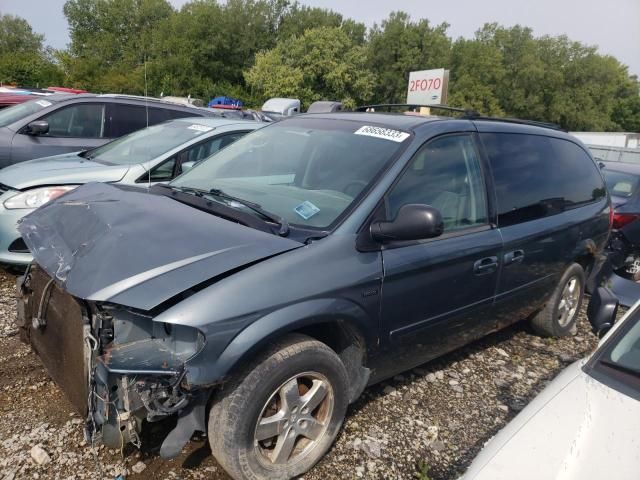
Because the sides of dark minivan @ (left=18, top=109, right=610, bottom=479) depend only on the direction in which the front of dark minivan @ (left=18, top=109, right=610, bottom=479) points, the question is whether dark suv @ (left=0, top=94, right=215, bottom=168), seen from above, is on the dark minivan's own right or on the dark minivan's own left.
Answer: on the dark minivan's own right

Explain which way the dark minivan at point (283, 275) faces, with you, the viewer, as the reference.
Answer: facing the viewer and to the left of the viewer

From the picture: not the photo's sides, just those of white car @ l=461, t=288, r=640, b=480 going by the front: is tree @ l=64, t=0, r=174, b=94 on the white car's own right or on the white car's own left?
on the white car's own right

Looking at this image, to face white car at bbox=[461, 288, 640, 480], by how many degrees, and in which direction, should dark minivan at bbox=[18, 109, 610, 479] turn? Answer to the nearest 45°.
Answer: approximately 90° to its left

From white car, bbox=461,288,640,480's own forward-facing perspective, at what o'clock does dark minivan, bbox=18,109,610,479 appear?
The dark minivan is roughly at 2 o'clock from the white car.

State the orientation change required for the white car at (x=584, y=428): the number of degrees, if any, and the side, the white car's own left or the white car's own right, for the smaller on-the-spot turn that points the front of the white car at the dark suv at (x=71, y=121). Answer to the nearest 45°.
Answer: approximately 90° to the white car's own right

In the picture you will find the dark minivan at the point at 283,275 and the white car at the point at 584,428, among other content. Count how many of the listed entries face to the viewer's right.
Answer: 0
